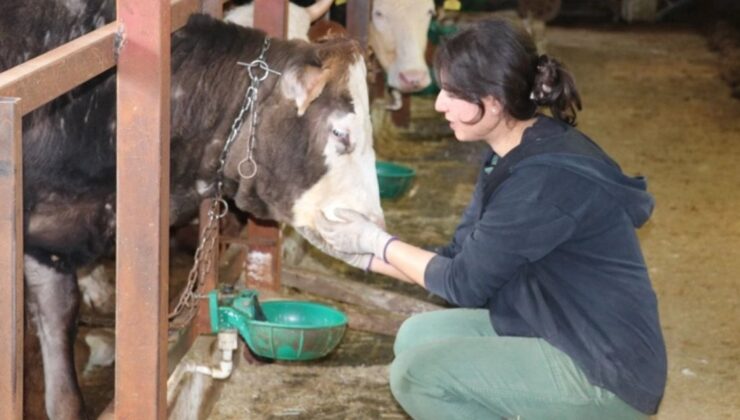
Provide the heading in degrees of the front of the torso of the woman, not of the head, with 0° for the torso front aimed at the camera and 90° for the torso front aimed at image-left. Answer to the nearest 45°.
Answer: approximately 90°

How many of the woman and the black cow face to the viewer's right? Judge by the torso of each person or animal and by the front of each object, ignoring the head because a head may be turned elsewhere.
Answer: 1

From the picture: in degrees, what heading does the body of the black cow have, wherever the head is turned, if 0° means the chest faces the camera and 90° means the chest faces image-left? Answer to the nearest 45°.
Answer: approximately 270°

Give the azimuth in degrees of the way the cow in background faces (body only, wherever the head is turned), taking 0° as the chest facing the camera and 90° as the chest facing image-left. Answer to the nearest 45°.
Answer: approximately 315°

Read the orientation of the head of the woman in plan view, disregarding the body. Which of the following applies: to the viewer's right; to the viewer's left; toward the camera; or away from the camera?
to the viewer's left
